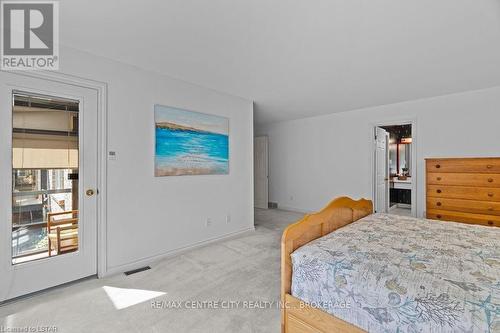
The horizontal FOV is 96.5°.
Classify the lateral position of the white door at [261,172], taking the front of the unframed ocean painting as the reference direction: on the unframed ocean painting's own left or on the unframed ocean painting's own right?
on the unframed ocean painting's own left

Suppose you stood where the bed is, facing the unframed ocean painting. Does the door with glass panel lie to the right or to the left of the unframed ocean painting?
left

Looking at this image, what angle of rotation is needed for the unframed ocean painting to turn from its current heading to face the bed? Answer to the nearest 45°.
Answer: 0° — it already faces it

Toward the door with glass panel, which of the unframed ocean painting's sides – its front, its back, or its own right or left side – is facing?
right

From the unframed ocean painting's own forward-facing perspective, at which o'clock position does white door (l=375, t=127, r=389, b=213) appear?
The white door is roughly at 10 o'clock from the unframed ocean painting.

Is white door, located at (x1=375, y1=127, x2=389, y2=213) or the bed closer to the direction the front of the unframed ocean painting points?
the bed

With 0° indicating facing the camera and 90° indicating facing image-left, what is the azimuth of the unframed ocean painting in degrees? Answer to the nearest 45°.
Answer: approximately 315°
